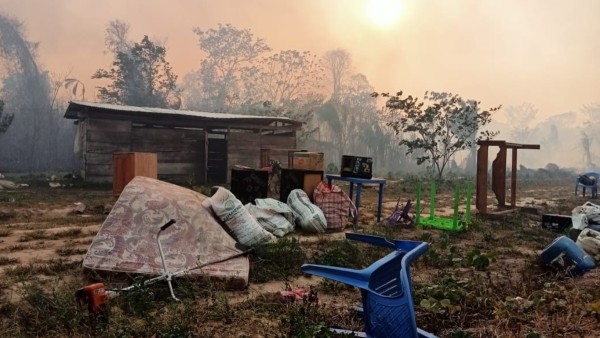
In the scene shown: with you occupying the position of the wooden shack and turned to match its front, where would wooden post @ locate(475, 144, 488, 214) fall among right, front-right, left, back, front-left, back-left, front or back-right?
front-left

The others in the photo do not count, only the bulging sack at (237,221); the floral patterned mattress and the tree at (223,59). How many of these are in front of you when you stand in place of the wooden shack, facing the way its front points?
2

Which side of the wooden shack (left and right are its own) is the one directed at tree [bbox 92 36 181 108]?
back

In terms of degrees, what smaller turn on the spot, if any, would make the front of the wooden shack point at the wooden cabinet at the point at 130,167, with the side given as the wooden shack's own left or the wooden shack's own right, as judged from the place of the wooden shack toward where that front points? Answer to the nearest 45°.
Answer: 0° — it already faces it

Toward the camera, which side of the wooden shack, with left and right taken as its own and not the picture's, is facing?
front

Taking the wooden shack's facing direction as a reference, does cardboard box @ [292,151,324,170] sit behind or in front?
in front

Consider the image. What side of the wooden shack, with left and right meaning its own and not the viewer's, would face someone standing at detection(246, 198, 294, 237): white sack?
front

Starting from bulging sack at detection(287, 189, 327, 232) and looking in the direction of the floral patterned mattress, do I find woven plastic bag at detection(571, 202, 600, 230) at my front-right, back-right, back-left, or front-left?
back-left

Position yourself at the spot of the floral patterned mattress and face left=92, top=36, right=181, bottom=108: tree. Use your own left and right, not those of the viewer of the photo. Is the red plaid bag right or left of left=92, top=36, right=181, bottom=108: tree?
right

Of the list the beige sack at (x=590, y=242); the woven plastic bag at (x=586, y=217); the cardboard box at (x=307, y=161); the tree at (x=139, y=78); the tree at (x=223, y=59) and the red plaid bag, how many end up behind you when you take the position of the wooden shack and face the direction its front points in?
2

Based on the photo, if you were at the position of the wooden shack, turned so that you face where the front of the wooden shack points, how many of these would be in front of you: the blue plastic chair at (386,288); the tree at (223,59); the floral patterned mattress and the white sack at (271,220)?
3

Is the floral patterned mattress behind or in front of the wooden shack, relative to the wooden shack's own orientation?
in front

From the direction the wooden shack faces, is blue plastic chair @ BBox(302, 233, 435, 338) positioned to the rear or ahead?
ahead

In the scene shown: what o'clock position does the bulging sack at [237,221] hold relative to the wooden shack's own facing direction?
The bulging sack is roughly at 12 o'clock from the wooden shack.
